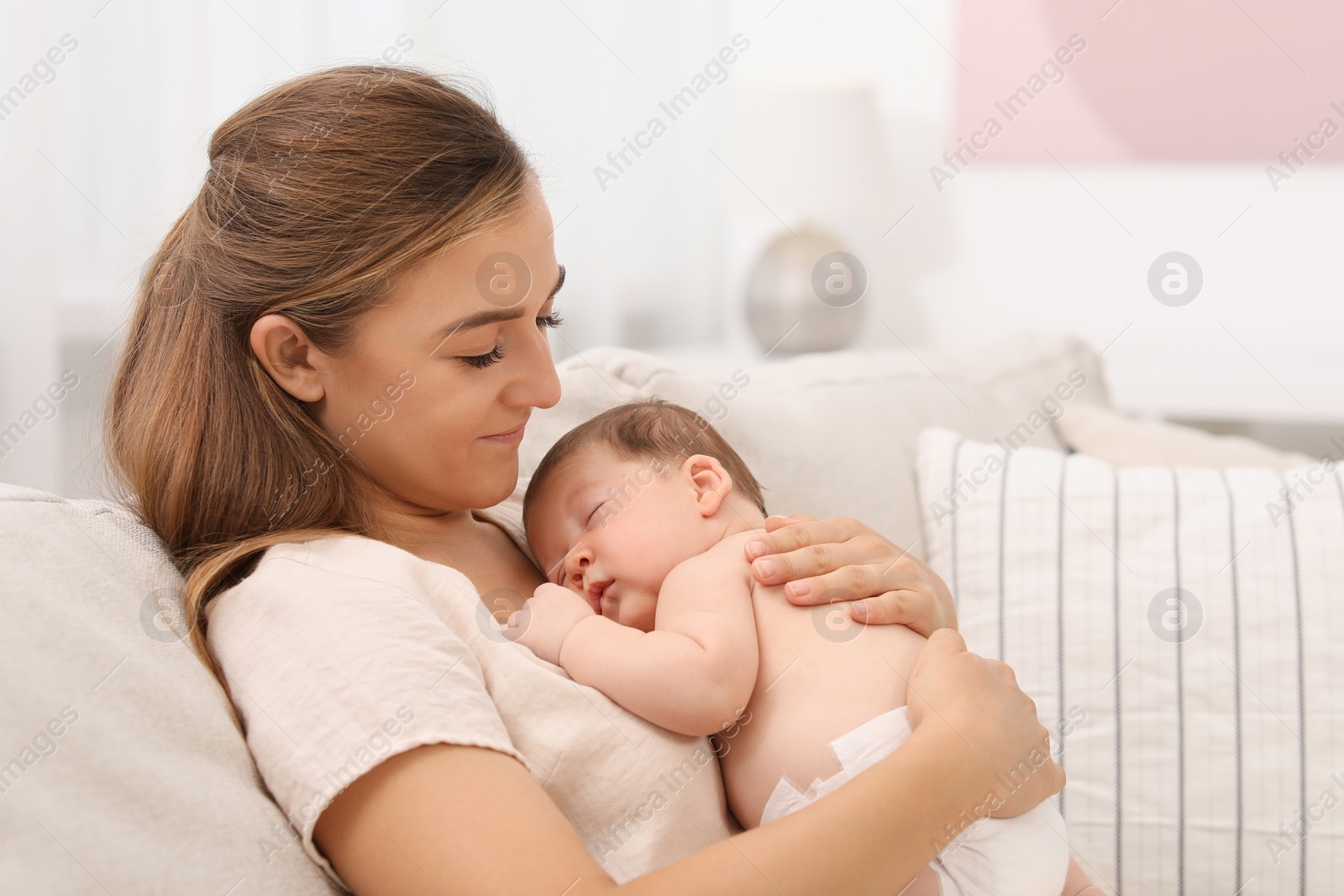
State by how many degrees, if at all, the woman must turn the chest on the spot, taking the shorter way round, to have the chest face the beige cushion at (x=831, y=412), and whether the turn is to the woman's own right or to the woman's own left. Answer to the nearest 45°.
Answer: approximately 45° to the woman's own left

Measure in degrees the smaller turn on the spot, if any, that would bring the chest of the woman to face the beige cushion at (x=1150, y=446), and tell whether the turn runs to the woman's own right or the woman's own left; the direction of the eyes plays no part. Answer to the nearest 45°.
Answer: approximately 45° to the woman's own left

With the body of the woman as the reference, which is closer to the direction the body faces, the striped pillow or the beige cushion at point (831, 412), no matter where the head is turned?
the striped pillow

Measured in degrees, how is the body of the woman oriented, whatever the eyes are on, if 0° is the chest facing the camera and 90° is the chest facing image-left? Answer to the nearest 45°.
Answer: approximately 270°

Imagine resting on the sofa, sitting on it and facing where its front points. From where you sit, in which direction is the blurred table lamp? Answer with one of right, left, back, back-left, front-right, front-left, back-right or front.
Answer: back

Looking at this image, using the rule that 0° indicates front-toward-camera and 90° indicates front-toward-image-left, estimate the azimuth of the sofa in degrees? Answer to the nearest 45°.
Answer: approximately 0°
